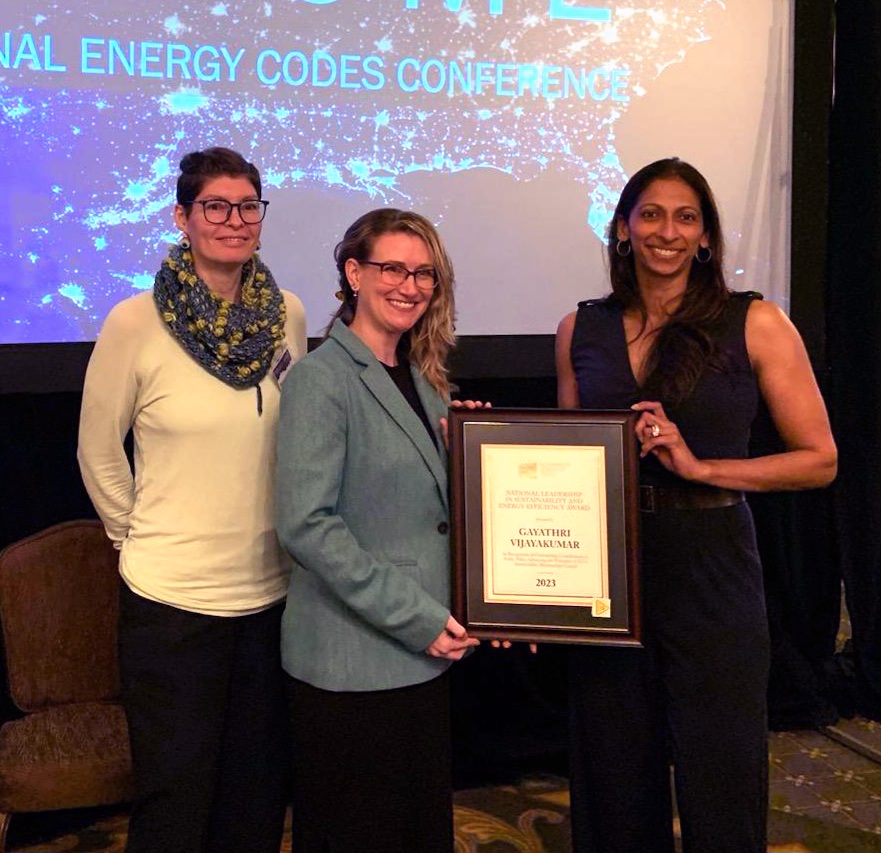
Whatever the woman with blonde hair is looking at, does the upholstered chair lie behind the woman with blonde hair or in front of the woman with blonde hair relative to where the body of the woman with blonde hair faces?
behind

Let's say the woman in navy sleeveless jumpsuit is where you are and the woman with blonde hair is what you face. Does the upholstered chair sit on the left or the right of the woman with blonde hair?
right

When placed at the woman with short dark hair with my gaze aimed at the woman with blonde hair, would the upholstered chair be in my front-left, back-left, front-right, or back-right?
back-left

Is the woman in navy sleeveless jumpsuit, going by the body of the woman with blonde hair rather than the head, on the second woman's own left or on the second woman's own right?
on the second woman's own left

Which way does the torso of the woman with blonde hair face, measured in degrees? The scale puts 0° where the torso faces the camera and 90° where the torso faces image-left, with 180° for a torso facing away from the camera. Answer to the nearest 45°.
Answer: approximately 315°
